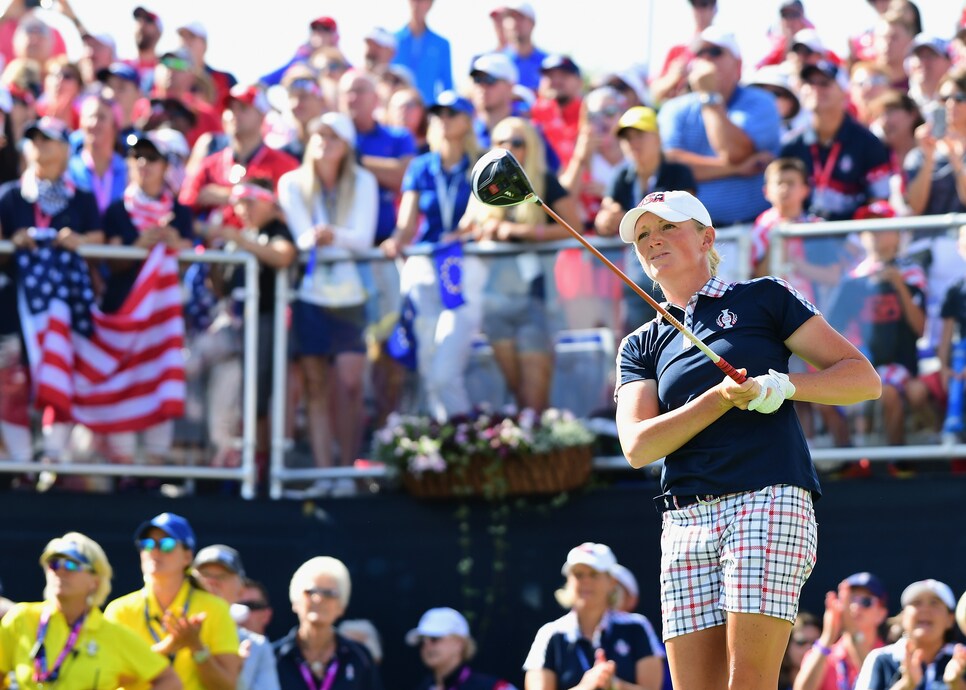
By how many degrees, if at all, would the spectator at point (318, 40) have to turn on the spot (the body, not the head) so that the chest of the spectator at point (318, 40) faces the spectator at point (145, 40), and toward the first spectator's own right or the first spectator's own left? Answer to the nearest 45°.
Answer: approximately 45° to the first spectator's own right

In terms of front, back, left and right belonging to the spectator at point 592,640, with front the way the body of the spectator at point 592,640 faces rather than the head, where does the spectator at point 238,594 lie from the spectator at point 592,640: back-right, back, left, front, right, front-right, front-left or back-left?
right

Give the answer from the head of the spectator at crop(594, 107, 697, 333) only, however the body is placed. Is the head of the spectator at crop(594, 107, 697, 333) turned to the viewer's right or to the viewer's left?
to the viewer's left

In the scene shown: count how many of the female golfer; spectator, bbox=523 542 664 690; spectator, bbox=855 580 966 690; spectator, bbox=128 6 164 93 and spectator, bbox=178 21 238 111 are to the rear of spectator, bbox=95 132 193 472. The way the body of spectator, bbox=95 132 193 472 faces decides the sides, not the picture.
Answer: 2

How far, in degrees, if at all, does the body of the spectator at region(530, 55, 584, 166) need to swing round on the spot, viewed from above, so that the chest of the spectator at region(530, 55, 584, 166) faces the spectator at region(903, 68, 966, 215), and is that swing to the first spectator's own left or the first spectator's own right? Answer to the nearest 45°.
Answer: approximately 45° to the first spectator's own left

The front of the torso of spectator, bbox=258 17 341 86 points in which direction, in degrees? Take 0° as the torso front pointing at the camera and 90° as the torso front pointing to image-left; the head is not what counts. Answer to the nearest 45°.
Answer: approximately 45°

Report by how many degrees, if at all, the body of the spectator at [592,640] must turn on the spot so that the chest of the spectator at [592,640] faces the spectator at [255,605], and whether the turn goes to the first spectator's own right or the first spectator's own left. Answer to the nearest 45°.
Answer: approximately 90° to the first spectator's own right

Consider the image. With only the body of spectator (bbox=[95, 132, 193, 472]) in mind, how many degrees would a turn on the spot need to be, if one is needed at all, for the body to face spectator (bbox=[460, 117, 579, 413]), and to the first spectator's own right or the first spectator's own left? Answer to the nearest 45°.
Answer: approximately 90° to the first spectator's own left
